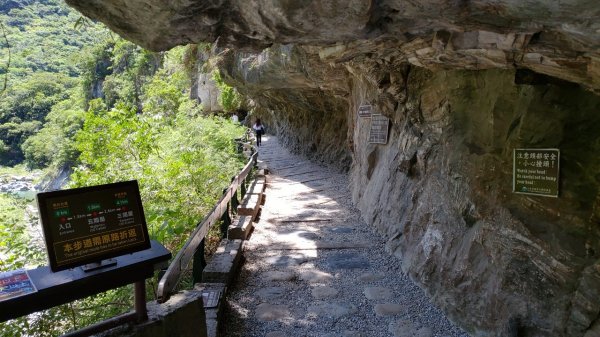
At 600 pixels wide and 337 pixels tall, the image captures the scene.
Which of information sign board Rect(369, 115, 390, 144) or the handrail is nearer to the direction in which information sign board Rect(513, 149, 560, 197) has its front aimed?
the handrail

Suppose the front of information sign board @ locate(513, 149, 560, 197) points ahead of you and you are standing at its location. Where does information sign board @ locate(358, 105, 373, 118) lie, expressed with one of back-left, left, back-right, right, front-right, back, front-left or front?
right

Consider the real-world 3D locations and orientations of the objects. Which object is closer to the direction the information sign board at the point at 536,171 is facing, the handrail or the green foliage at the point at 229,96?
the handrail

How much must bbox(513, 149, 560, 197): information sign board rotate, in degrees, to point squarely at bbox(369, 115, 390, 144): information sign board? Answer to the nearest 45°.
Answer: approximately 90° to its right

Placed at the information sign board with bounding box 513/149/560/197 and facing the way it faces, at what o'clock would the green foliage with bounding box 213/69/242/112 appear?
The green foliage is roughly at 3 o'clock from the information sign board.

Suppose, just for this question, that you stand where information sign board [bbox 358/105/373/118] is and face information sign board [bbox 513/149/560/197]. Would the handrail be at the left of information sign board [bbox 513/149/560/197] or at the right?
right

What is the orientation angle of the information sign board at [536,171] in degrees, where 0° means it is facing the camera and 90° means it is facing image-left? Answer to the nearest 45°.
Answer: approximately 45°
